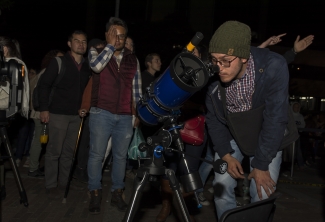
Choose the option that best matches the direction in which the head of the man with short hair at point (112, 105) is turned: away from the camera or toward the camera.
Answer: toward the camera

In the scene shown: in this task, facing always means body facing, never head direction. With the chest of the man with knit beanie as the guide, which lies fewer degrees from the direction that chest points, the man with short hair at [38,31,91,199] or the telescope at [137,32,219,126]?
the telescope

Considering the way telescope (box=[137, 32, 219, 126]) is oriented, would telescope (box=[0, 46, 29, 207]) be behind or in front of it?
behind

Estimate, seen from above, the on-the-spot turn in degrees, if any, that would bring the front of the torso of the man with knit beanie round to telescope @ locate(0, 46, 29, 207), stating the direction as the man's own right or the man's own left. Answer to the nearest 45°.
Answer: approximately 45° to the man's own right

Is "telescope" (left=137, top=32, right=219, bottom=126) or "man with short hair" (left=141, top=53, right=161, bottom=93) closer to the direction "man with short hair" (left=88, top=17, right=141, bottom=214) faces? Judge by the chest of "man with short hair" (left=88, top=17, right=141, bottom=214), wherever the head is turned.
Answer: the telescope

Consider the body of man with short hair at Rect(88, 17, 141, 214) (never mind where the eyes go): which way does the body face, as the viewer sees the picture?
toward the camera

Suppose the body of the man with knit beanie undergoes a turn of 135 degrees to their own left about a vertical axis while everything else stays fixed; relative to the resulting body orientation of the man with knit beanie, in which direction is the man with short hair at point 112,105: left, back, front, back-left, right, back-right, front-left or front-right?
back-left

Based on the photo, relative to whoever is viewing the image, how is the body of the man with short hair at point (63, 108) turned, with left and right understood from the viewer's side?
facing the viewer and to the right of the viewer

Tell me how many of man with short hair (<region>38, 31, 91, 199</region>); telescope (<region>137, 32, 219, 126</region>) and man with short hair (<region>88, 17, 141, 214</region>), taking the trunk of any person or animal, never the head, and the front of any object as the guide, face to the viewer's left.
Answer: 0

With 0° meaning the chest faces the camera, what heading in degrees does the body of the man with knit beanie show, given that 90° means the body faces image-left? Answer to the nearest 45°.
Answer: approximately 45°

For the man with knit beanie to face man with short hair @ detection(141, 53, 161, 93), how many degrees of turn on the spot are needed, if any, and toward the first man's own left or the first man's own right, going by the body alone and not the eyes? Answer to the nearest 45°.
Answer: approximately 90° to the first man's own right

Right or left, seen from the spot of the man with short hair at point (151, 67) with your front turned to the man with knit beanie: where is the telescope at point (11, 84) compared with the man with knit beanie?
right
